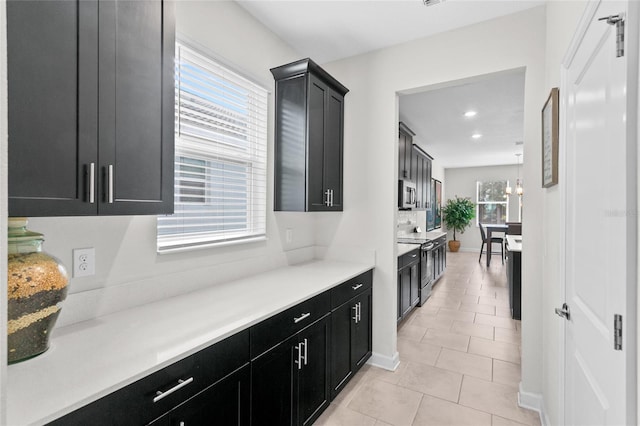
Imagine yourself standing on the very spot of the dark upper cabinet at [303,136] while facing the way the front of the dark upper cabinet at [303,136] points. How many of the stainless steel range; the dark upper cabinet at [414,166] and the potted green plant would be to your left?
3

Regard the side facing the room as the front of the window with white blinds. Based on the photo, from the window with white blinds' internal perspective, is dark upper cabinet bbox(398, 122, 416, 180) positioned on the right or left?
on its left

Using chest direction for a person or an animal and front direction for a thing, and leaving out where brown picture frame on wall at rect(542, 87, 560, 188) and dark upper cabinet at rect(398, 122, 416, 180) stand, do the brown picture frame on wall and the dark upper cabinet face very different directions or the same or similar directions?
very different directions

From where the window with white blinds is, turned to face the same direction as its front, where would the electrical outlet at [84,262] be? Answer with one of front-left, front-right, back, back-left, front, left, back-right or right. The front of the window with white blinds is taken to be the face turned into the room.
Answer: right

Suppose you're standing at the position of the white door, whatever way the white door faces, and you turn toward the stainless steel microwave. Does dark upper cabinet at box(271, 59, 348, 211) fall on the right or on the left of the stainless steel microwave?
left

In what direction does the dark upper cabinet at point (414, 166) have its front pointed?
to the viewer's right

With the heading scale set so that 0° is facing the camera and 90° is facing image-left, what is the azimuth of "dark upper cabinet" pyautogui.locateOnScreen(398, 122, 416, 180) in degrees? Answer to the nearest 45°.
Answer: approximately 270°

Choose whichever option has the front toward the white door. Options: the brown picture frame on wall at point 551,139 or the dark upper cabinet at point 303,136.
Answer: the dark upper cabinet

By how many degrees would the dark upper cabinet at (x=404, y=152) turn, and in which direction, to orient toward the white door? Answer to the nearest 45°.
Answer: approximately 90° to its right

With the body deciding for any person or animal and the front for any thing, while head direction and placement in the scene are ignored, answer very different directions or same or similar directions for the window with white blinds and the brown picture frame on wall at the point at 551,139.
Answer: very different directions

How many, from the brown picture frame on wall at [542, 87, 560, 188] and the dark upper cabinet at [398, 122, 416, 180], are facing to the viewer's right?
1

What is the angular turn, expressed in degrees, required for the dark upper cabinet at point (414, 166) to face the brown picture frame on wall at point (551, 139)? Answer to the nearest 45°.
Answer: approximately 90° to its right

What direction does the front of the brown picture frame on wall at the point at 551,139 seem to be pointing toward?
to the viewer's left

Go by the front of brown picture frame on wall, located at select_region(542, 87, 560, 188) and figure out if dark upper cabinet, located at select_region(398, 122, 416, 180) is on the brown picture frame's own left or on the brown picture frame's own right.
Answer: on the brown picture frame's own right

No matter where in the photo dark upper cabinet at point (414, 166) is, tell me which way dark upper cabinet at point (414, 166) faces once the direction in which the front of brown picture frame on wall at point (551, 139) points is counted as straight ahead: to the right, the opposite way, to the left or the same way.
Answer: the opposite way
